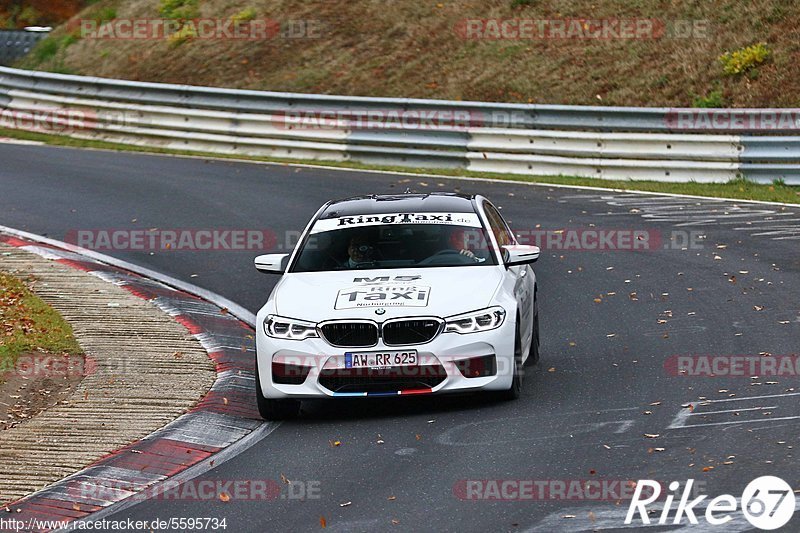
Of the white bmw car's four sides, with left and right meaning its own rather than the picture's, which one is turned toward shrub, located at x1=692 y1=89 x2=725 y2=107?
back

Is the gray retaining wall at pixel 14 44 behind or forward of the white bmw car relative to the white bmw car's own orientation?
behind

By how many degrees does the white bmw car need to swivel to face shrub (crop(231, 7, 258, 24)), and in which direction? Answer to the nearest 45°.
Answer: approximately 180°

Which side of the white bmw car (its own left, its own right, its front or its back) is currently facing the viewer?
front

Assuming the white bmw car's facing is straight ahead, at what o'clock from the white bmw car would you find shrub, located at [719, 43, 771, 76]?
The shrub is roughly at 7 o'clock from the white bmw car.

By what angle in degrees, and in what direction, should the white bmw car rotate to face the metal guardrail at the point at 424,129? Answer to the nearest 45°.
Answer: approximately 180°
